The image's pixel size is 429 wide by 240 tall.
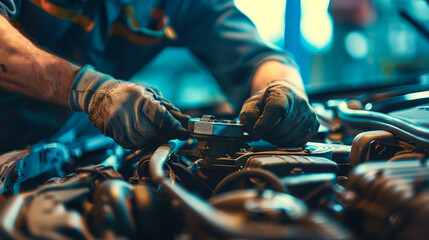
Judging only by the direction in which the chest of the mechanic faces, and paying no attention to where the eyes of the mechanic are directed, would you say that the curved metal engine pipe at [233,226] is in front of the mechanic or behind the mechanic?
in front

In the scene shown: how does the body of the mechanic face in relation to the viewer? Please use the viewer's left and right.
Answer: facing the viewer and to the right of the viewer

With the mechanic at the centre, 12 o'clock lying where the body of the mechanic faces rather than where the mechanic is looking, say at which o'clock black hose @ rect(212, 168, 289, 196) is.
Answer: The black hose is roughly at 11 o'clock from the mechanic.

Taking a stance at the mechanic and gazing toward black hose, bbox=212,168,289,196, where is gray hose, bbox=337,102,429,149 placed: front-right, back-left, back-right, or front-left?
front-left

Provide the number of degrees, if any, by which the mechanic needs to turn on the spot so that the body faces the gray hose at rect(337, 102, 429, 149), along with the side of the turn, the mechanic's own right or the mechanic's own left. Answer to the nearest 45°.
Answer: approximately 90° to the mechanic's own left
